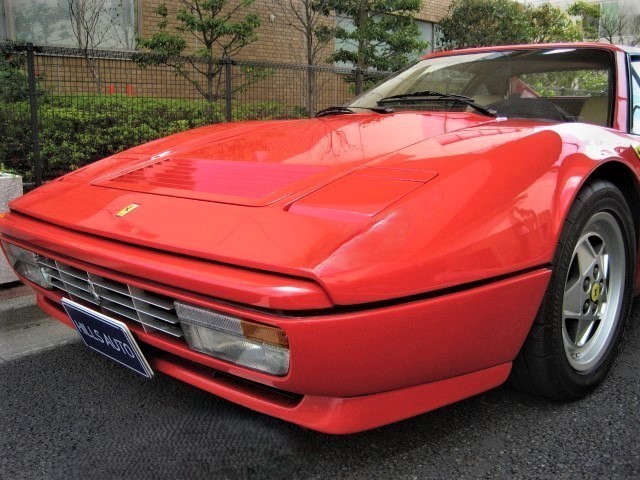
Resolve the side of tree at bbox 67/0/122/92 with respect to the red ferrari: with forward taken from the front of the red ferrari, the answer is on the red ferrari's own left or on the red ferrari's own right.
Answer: on the red ferrari's own right

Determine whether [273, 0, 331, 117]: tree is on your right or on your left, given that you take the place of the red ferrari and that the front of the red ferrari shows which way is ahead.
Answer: on your right

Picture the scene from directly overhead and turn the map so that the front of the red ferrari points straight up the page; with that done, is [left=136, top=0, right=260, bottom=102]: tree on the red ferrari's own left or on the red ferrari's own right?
on the red ferrari's own right

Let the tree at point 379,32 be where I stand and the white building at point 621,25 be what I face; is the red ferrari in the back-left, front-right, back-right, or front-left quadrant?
back-right

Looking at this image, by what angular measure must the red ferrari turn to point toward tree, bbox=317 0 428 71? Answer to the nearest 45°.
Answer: approximately 135° to its right

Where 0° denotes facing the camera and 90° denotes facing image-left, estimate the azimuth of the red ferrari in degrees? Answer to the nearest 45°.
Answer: approximately 45°

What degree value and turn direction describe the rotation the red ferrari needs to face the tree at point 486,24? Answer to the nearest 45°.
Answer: approximately 135° to its right
